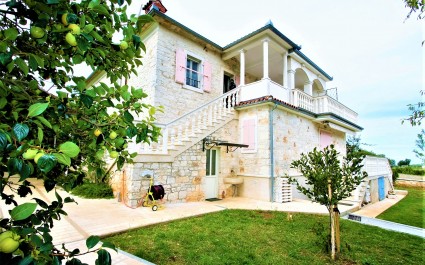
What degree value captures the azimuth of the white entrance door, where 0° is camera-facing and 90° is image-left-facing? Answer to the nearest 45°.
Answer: approximately 315°

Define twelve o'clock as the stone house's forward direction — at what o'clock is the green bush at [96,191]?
The green bush is roughly at 4 o'clock from the stone house.

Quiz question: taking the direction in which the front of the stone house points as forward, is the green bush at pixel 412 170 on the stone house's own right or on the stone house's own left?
on the stone house's own left

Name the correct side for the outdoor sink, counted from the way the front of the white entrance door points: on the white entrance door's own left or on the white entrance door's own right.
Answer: on the white entrance door's own left

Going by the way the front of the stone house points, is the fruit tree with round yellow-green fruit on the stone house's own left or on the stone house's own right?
on the stone house's own right

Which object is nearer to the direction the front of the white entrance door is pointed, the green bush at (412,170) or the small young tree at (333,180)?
the small young tree

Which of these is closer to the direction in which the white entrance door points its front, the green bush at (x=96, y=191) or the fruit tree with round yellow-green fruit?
the fruit tree with round yellow-green fruit

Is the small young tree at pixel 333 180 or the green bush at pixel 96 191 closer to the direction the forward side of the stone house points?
the small young tree

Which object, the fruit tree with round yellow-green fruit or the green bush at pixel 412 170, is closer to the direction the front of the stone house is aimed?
the fruit tree with round yellow-green fruit

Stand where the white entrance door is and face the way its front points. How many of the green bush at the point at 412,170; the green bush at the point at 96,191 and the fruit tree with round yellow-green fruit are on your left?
1

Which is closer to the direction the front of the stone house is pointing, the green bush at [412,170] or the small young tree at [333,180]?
the small young tree

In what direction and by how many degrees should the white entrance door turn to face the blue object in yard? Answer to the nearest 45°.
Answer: approximately 45° to its left

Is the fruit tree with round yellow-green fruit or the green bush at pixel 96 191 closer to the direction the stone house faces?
the fruit tree with round yellow-green fruit
